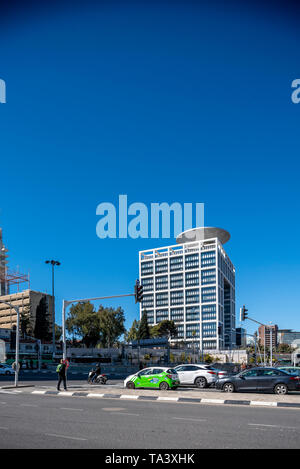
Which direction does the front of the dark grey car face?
to the viewer's left

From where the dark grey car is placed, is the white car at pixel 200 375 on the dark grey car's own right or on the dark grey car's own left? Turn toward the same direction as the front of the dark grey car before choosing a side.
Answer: on the dark grey car's own right
